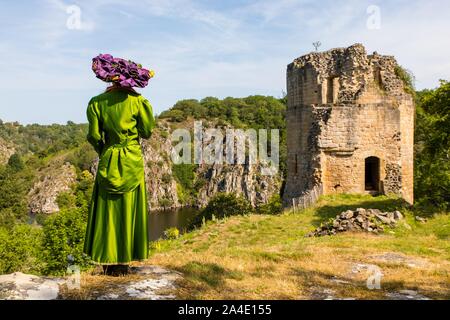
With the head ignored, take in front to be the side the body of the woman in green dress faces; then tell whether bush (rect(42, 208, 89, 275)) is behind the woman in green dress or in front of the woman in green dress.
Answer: in front

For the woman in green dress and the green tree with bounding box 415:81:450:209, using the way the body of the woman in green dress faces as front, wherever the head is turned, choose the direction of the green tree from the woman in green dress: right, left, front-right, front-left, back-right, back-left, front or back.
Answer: front-right

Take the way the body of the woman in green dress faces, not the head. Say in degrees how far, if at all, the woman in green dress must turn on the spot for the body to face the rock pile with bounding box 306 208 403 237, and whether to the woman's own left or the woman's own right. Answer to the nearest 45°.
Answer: approximately 45° to the woman's own right

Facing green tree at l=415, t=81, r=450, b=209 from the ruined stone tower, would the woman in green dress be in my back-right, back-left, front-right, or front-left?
back-right

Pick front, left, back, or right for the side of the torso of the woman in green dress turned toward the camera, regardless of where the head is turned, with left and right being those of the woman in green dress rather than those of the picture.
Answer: back

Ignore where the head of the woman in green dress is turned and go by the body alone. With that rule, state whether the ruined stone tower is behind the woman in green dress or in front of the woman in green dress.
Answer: in front
